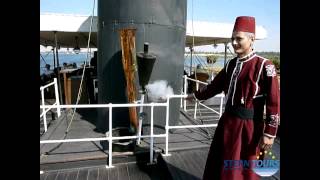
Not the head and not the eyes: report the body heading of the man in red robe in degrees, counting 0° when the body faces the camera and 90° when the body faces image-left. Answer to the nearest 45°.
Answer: approximately 45°

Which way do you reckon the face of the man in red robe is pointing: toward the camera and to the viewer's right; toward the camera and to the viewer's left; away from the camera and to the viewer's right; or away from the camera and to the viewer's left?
toward the camera and to the viewer's left
